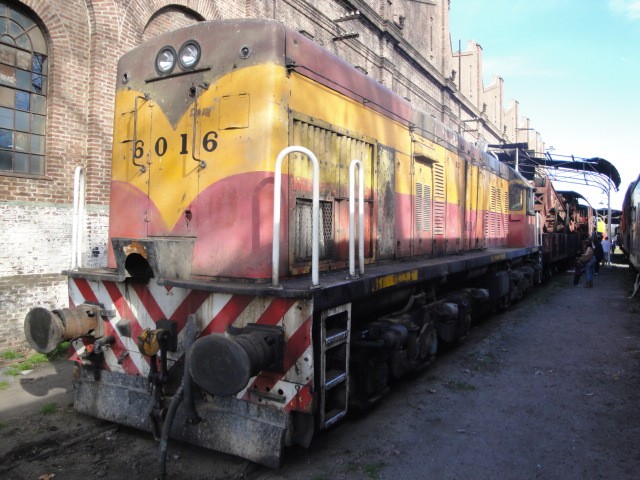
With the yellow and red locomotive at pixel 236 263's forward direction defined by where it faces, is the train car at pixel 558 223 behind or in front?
behind

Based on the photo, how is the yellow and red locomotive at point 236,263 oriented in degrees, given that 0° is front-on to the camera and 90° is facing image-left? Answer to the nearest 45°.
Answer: approximately 45°

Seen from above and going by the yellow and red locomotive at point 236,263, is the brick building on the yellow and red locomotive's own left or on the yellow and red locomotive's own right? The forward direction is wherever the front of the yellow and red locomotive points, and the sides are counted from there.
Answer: on the yellow and red locomotive's own right
